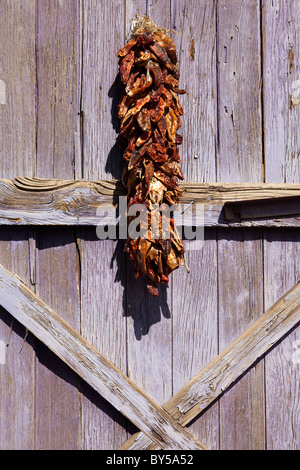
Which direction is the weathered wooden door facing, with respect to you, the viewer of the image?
facing the viewer
